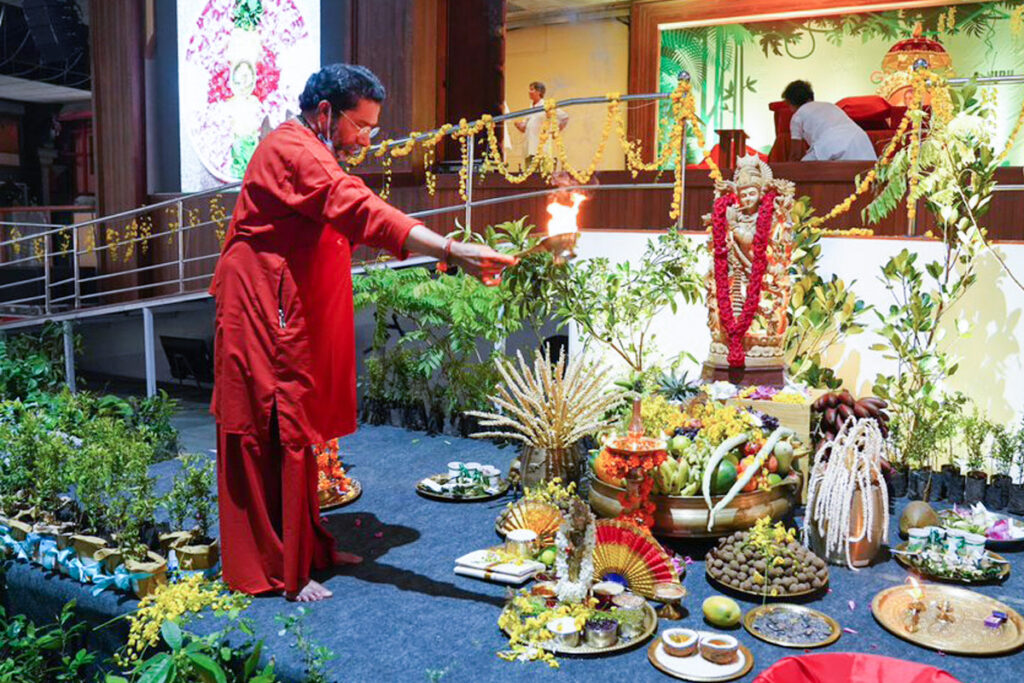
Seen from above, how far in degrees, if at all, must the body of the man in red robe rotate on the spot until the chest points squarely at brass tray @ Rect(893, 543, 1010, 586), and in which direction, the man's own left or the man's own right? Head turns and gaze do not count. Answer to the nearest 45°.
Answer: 0° — they already face it

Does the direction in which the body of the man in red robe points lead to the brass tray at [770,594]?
yes

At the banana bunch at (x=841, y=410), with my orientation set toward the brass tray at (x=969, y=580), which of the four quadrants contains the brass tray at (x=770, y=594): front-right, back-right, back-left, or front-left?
front-right

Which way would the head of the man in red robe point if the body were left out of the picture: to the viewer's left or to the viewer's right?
to the viewer's right

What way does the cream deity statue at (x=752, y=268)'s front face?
toward the camera

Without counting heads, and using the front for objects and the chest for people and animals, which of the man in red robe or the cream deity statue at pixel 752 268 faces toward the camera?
the cream deity statue

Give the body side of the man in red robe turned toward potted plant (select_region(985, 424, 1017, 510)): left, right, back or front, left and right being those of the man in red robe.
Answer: front

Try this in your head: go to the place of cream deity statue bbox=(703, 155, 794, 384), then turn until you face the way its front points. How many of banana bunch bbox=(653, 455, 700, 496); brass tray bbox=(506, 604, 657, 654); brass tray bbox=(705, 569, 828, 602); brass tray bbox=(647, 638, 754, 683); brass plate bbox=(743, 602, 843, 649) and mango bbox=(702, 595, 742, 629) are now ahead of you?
6

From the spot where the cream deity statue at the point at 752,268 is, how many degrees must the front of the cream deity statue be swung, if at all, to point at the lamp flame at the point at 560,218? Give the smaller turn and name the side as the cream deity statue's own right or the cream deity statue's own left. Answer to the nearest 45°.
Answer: approximately 90° to the cream deity statue's own right

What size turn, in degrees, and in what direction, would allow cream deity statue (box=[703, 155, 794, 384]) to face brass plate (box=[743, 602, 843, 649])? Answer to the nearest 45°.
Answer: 0° — it already faces it

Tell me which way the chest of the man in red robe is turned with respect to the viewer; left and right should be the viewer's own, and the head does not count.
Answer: facing to the right of the viewer

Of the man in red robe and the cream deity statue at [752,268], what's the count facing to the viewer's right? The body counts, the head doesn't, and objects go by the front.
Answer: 1

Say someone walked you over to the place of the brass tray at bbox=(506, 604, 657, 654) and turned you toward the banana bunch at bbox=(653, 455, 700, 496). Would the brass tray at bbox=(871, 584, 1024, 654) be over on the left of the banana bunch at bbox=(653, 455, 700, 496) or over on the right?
right

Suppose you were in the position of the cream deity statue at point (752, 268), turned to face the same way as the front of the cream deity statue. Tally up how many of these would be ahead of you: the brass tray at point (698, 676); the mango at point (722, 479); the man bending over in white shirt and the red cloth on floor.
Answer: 3

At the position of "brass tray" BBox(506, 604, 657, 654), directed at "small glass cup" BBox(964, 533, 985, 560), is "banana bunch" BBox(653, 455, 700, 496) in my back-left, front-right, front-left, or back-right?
front-left

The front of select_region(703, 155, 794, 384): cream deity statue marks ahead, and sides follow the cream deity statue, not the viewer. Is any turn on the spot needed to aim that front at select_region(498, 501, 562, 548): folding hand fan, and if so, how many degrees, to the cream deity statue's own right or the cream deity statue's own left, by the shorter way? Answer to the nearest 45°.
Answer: approximately 45° to the cream deity statue's own right
